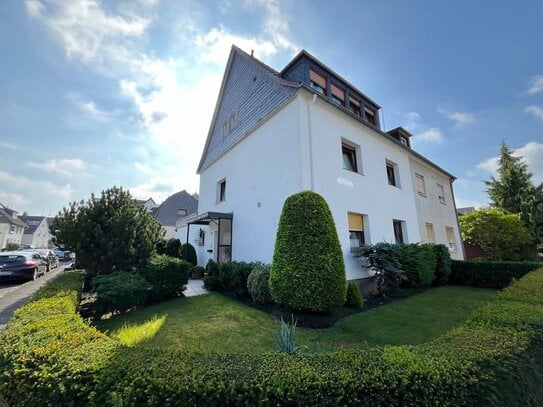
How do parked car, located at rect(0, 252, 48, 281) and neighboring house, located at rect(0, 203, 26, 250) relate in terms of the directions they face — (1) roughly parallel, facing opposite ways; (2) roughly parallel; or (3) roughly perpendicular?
roughly perpendicular

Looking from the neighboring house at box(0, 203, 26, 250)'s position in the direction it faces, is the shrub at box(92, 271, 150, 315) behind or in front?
in front

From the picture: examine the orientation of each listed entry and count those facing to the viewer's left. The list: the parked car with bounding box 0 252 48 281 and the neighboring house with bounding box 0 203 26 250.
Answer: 0

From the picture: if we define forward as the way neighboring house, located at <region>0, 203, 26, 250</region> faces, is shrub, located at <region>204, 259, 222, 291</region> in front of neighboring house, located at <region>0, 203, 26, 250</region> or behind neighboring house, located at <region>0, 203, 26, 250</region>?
in front

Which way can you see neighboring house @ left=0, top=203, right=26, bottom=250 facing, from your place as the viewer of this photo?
facing the viewer and to the right of the viewer

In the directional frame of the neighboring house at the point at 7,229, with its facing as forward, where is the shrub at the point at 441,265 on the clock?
The shrub is roughly at 1 o'clock from the neighboring house.
